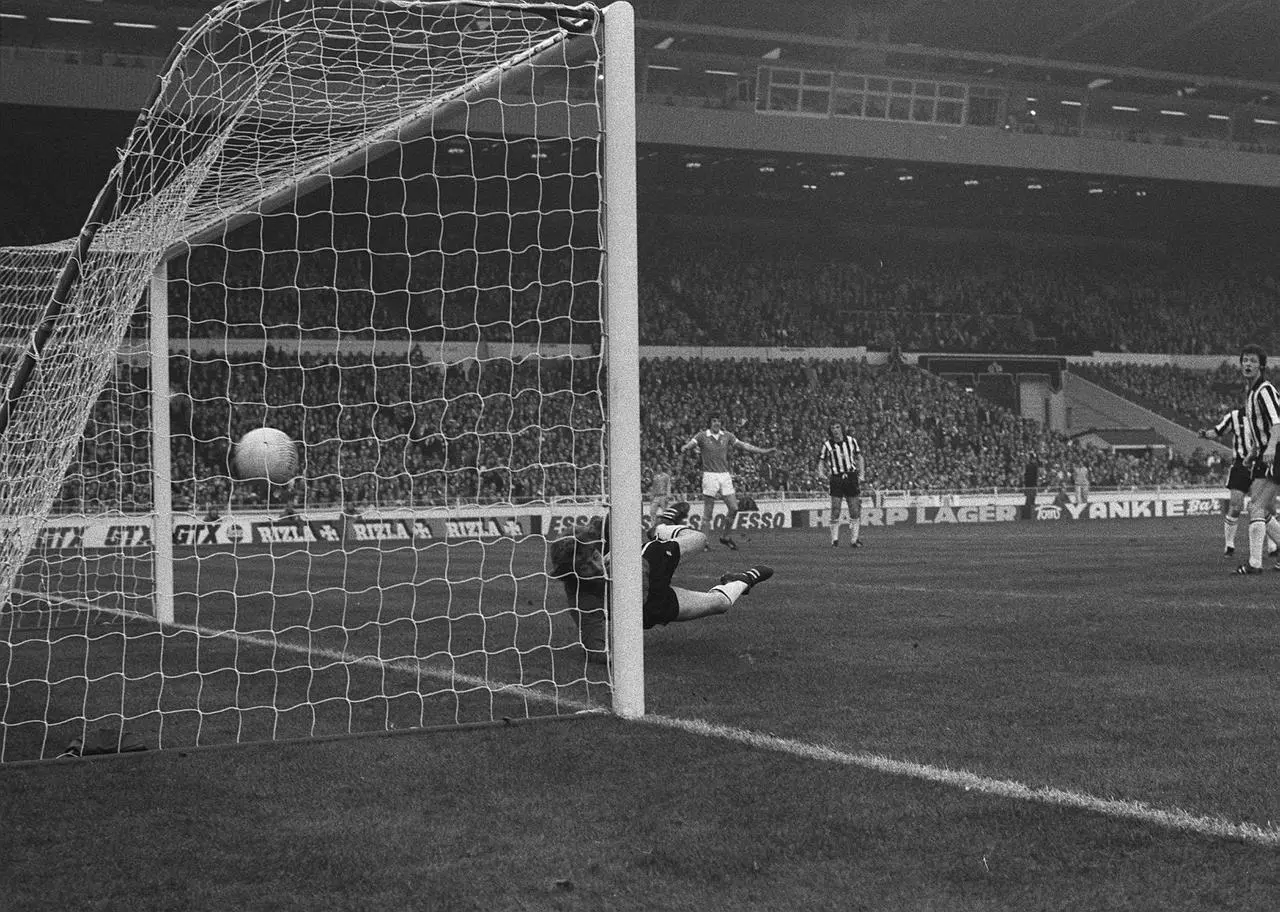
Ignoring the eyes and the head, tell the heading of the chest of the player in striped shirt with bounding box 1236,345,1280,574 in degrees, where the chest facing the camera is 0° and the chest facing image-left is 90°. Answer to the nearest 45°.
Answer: approximately 45°

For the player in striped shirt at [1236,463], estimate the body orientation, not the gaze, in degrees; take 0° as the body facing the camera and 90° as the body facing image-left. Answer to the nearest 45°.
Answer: approximately 45°

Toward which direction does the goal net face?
to the viewer's right

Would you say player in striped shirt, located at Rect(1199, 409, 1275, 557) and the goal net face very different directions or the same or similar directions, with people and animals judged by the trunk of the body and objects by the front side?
very different directions

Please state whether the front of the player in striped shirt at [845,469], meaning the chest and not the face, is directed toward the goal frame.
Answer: yes

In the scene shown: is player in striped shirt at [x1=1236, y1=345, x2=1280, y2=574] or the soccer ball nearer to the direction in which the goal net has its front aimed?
the player in striped shirt

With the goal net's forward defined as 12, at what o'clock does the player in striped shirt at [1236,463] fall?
The player in striped shirt is roughly at 11 o'clock from the goal net.

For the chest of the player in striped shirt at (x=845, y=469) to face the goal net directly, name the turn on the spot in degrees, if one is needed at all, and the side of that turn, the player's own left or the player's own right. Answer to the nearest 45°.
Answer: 0° — they already face it

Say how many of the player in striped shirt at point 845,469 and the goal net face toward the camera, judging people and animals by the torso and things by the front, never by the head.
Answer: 1

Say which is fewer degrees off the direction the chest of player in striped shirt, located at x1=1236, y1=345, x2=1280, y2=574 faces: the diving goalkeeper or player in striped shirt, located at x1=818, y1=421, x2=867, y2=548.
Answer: the diving goalkeeper

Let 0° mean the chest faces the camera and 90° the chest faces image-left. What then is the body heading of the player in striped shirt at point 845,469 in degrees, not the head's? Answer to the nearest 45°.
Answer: approximately 0°
